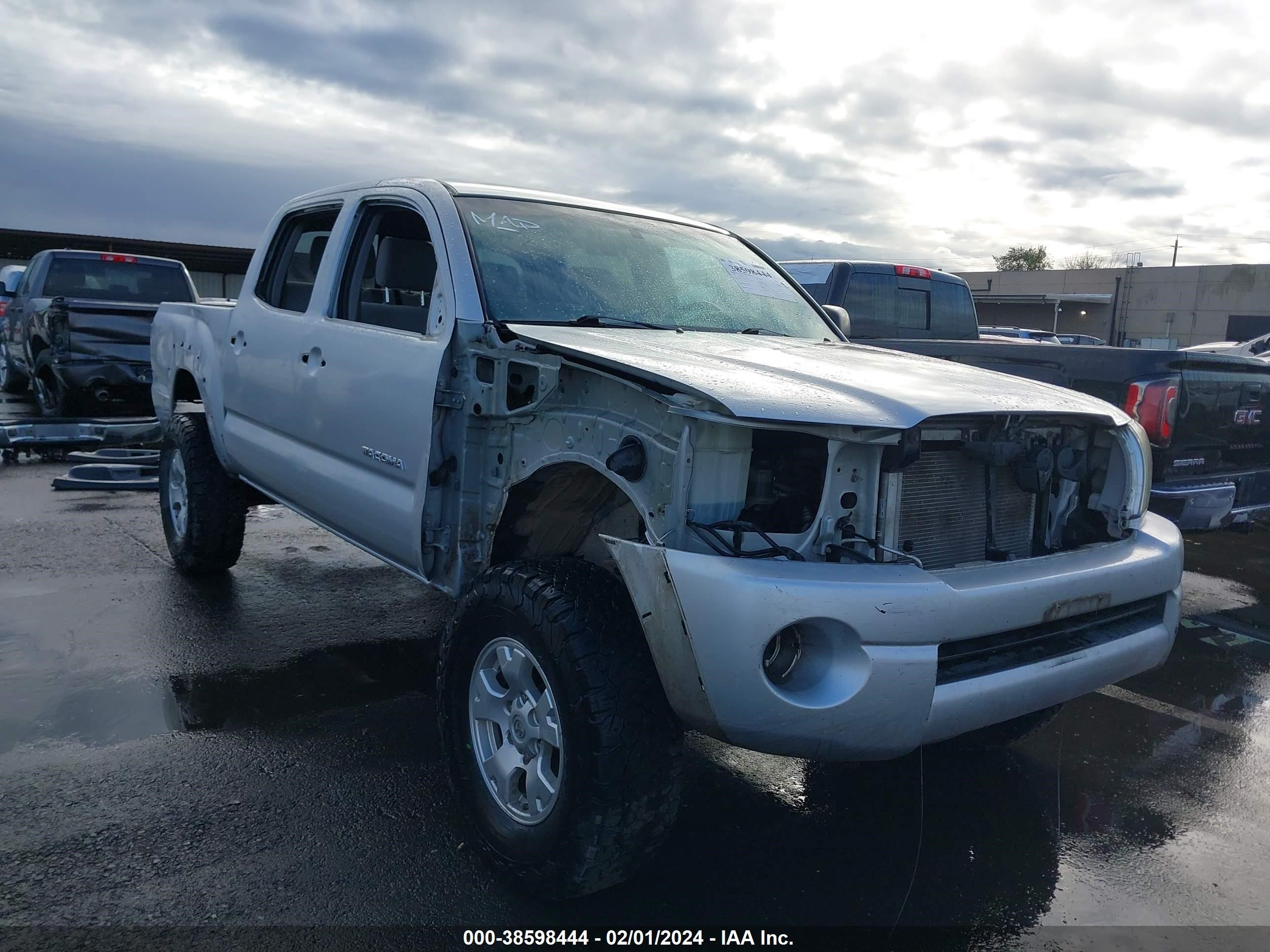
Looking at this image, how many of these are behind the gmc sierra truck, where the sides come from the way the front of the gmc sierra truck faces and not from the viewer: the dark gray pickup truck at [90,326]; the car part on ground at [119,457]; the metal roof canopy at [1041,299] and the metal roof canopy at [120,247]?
0

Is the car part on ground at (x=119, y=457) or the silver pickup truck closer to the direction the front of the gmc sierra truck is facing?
the car part on ground

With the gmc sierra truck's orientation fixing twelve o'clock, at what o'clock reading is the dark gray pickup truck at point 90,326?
The dark gray pickup truck is roughly at 11 o'clock from the gmc sierra truck.

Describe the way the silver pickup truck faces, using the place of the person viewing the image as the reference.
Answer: facing the viewer and to the right of the viewer

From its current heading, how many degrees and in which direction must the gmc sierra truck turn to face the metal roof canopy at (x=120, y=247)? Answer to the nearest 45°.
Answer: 0° — it already faces it

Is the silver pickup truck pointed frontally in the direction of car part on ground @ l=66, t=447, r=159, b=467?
no

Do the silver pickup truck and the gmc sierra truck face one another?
no

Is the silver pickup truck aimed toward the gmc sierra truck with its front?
no

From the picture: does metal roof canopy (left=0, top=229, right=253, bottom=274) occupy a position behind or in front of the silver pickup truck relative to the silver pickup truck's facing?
behind

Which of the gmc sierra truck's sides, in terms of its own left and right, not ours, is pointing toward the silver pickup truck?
left

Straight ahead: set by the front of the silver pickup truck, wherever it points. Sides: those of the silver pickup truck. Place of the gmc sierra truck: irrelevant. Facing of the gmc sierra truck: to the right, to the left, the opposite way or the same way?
the opposite way

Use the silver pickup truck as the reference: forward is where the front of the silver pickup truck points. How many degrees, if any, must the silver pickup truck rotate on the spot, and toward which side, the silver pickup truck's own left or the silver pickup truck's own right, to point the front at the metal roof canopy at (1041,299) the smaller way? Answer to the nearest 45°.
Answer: approximately 135° to the silver pickup truck's own left

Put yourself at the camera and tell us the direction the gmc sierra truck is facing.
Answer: facing away from the viewer and to the left of the viewer

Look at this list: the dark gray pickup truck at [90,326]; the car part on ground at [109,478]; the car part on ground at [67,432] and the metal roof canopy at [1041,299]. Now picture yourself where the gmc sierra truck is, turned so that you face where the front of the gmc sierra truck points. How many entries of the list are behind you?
0

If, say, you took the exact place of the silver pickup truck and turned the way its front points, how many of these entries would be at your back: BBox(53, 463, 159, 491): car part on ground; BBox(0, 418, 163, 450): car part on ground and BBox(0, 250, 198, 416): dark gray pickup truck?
3

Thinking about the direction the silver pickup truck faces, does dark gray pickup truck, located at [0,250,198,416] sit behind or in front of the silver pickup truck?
behind
